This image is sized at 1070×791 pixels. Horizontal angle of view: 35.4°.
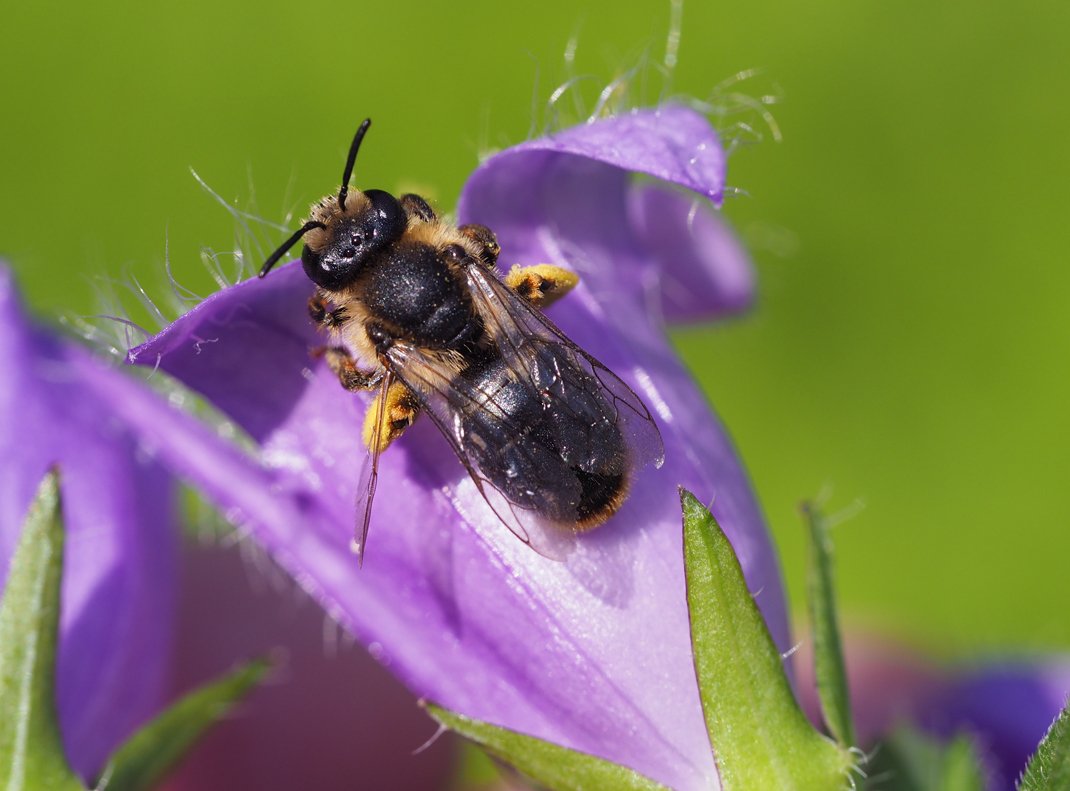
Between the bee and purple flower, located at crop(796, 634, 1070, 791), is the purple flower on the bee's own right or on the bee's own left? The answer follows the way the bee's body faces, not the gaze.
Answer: on the bee's own right

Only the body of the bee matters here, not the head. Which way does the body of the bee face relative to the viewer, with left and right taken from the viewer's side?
facing away from the viewer and to the left of the viewer
